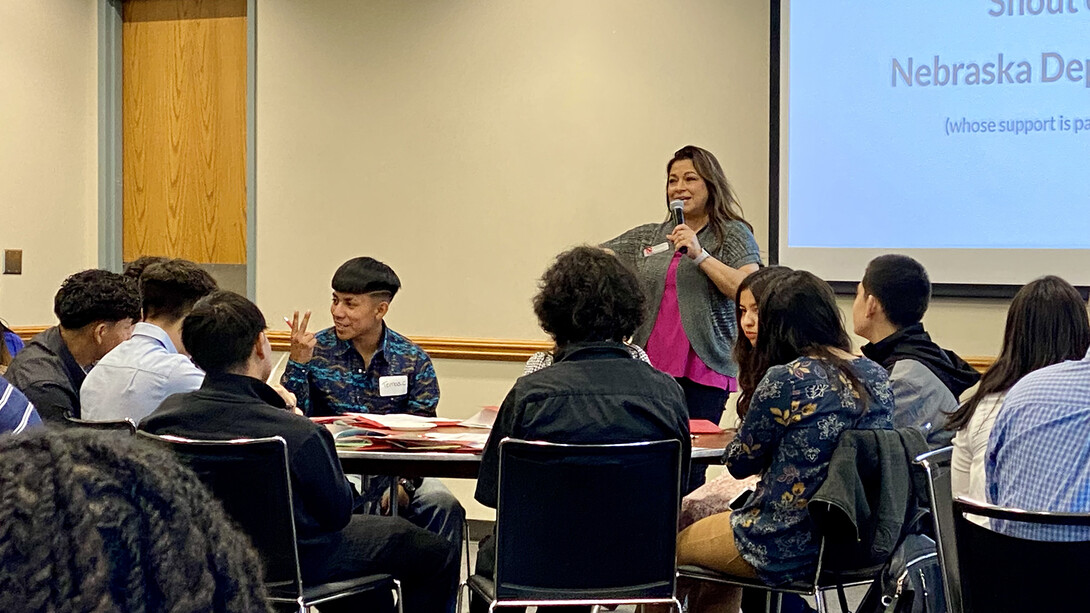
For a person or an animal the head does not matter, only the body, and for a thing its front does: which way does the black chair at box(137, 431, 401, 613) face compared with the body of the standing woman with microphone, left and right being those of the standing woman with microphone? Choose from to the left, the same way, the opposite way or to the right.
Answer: the opposite way

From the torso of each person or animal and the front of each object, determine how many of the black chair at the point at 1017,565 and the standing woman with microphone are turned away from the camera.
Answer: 1

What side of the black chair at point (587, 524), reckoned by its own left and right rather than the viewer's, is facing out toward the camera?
back

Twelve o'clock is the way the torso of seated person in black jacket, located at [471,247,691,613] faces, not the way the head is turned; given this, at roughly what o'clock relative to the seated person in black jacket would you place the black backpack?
The black backpack is roughly at 3 o'clock from the seated person in black jacket.

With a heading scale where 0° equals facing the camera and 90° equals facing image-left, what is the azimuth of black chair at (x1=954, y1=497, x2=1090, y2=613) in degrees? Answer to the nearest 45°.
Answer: approximately 180°

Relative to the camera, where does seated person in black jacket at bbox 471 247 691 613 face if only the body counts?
away from the camera

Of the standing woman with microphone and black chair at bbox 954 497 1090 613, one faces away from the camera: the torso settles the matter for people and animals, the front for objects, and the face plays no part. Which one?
the black chair

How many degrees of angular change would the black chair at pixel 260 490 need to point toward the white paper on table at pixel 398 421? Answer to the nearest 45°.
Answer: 0° — it already faces it

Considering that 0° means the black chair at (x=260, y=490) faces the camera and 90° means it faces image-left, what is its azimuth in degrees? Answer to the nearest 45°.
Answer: approximately 225°

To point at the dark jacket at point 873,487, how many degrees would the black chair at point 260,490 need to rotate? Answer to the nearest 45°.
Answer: approximately 45° to its right

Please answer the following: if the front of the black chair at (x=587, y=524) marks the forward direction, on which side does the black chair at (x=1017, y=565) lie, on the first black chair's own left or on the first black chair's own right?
on the first black chair's own right

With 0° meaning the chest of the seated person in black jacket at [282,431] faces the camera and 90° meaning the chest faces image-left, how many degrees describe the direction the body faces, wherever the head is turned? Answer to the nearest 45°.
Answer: approximately 225°

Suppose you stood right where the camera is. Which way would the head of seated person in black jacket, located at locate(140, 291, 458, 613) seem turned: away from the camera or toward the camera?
away from the camera
